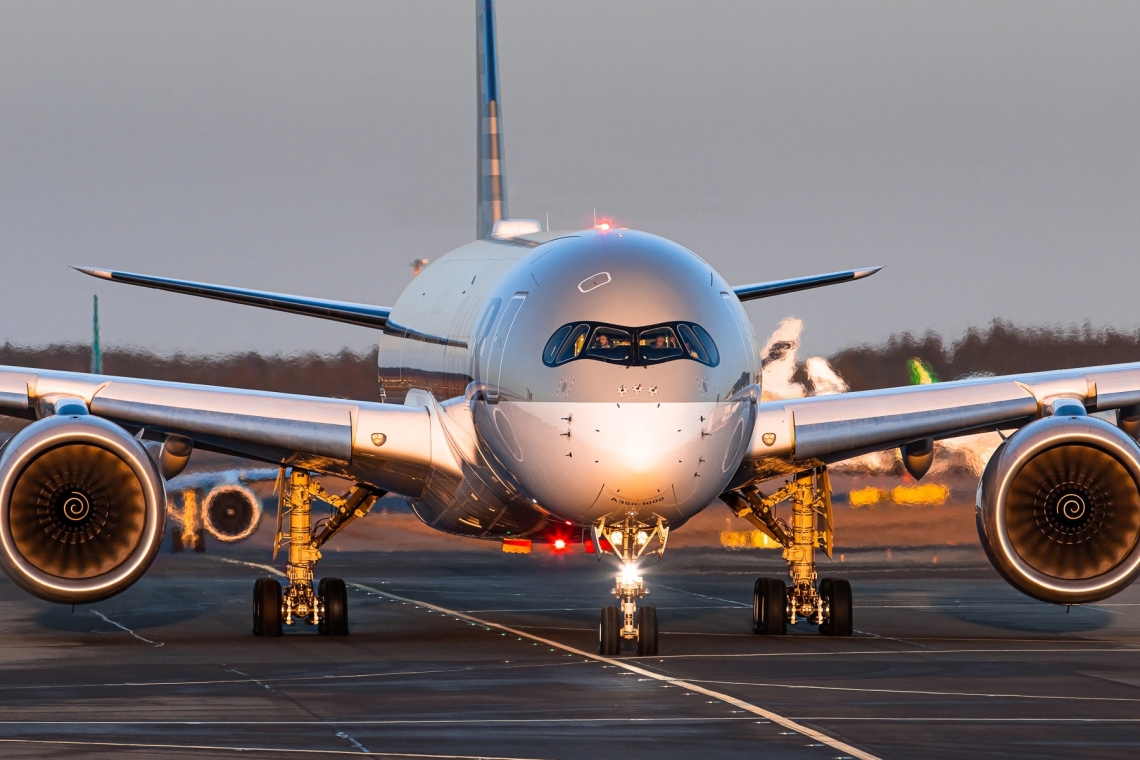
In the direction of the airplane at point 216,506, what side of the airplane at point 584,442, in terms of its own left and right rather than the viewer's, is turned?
back

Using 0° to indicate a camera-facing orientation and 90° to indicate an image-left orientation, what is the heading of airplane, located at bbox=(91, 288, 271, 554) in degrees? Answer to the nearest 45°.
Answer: approximately 0°

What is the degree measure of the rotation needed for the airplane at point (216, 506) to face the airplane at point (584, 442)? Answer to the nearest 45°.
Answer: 0° — it already faces it

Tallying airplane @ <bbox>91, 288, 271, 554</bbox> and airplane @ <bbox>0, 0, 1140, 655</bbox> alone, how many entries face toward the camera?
2

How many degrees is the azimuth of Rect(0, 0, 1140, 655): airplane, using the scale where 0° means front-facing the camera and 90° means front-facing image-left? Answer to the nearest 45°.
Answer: approximately 0°
